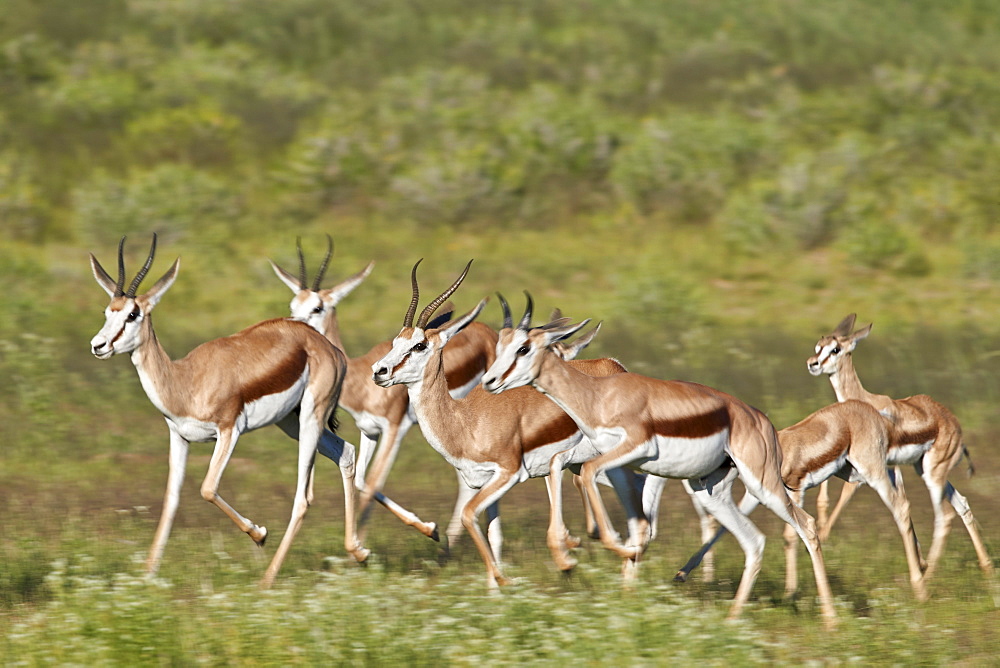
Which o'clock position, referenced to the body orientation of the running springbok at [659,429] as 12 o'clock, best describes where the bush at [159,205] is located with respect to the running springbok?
The bush is roughly at 2 o'clock from the running springbok.

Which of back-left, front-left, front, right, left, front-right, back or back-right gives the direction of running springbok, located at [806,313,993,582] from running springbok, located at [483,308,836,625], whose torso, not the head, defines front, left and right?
back-right

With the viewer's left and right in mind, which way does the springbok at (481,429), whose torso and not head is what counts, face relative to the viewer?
facing to the left of the viewer

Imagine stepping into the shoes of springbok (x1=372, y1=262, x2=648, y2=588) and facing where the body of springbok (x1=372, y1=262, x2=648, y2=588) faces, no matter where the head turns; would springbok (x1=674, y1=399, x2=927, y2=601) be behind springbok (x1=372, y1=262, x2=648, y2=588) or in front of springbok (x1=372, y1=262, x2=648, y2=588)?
behind

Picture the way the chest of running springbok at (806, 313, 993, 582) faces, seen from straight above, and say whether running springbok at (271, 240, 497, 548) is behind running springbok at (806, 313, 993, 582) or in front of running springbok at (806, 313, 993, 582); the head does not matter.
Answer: in front

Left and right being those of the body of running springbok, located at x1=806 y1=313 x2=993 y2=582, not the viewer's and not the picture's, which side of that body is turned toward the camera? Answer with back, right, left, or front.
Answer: left

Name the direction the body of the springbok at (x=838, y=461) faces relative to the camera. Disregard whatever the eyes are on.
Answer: to the viewer's left

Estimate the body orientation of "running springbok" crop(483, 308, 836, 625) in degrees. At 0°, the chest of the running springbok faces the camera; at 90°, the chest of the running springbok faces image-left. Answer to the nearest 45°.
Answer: approximately 90°

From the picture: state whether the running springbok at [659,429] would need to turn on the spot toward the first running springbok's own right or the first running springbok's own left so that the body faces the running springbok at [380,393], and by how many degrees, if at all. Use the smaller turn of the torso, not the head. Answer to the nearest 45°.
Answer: approximately 45° to the first running springbok's own right

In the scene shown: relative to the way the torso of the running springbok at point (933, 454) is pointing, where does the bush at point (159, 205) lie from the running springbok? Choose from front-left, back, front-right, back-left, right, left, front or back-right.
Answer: front-right
